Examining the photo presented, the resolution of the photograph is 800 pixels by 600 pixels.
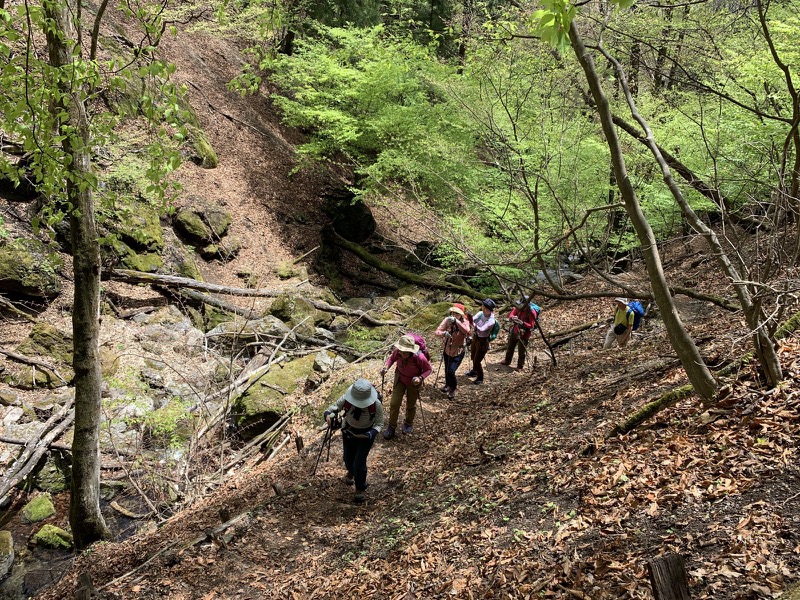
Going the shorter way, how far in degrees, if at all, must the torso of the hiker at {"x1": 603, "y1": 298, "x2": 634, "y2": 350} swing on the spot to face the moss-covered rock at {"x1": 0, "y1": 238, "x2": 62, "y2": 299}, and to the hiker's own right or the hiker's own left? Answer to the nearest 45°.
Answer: approximately 45° to the hiker's own right

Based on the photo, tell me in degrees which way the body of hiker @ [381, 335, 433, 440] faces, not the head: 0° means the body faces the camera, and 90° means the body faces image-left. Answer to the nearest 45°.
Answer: approximately 0°

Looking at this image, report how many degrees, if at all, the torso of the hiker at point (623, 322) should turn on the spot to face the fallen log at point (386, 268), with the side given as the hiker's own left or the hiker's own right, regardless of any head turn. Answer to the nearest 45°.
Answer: approximately 90° to the hiker's own right

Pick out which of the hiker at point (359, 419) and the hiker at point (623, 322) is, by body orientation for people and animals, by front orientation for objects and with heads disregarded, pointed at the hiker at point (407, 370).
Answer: the hiker at point (623, 322)

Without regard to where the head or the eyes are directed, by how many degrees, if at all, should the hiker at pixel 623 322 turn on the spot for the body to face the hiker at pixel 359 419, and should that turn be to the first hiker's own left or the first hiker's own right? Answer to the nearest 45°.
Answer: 0° — they already face them

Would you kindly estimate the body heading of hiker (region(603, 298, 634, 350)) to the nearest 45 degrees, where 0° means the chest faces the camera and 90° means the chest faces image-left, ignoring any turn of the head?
approximately 45°

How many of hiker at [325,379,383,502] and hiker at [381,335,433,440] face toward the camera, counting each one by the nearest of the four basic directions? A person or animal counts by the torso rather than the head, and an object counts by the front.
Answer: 2

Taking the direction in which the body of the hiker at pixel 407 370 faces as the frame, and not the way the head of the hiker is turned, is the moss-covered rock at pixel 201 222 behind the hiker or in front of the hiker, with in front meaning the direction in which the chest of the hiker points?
behind
